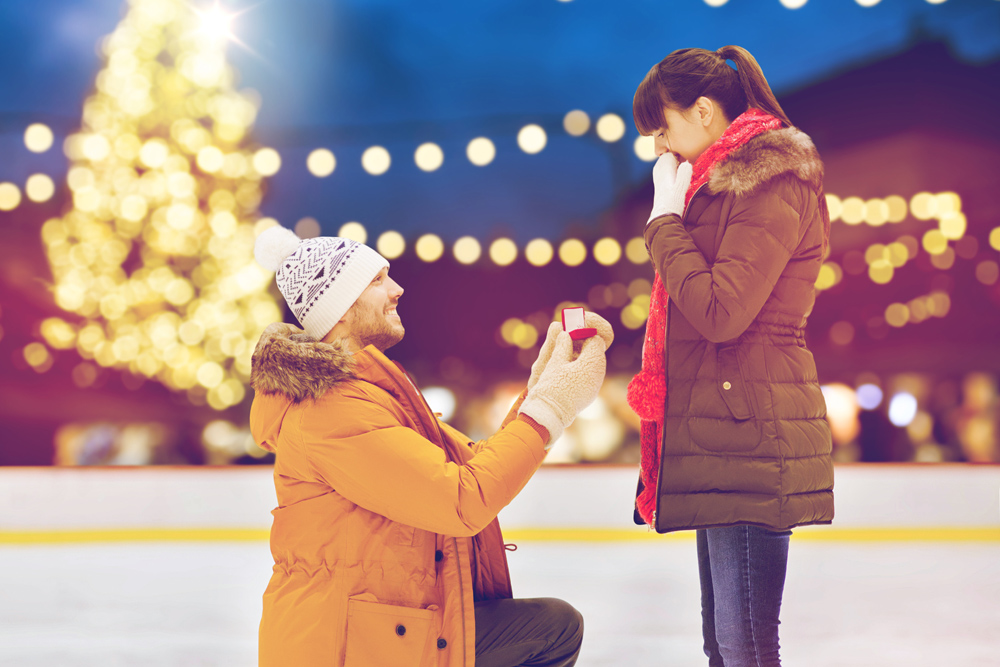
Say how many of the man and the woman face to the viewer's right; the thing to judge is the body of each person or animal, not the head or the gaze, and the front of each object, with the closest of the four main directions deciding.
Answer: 1

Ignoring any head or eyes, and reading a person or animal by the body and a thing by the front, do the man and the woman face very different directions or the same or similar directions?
very different directions

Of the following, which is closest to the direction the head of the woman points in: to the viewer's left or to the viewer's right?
to the viewer's left

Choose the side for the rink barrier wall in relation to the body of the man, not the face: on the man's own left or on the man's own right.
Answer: on the man's own left

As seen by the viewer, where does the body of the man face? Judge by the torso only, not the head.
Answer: to the viewer's right

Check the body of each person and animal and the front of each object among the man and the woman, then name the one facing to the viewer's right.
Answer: the man

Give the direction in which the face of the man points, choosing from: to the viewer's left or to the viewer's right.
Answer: to the viewer's right

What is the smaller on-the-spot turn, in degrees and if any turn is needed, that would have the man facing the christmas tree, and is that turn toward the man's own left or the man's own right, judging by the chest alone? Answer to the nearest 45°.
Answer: approximately 90° to the man's own left

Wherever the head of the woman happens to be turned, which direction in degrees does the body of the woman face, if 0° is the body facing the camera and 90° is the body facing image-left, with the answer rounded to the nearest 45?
approximately 90°
